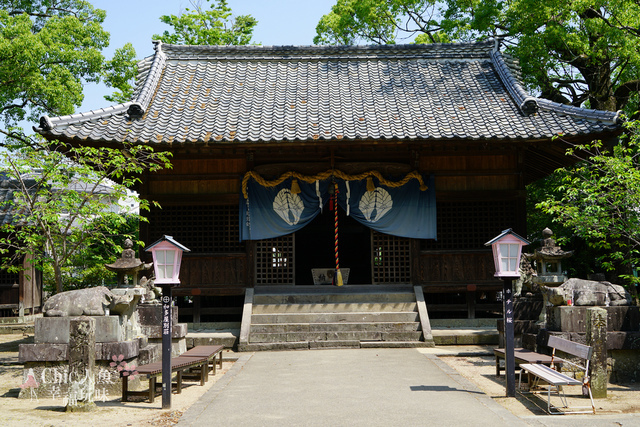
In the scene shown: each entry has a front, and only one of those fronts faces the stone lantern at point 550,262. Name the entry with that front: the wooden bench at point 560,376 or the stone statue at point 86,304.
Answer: the stone statue

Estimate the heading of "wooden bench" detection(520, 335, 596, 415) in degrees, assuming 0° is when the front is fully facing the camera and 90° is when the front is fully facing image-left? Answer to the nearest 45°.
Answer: approximately 45°

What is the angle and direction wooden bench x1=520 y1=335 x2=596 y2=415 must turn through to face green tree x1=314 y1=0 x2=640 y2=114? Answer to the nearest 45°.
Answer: approximately 135° to its right

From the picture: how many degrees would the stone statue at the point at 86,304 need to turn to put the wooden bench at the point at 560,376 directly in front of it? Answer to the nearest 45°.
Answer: approximately 45° to its right

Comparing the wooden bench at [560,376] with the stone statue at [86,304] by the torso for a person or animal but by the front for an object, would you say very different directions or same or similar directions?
very different directions

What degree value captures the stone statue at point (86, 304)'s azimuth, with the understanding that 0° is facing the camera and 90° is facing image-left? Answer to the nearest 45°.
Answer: approximately 270°

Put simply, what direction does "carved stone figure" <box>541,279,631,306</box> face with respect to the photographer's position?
facing to the left of the viewer

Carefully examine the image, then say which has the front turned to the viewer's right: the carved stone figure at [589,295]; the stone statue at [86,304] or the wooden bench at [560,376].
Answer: the stone statue

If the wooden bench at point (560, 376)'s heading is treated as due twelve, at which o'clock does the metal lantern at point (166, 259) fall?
The metal lantern is roughly at 1 o'clock from the wooden bench.
